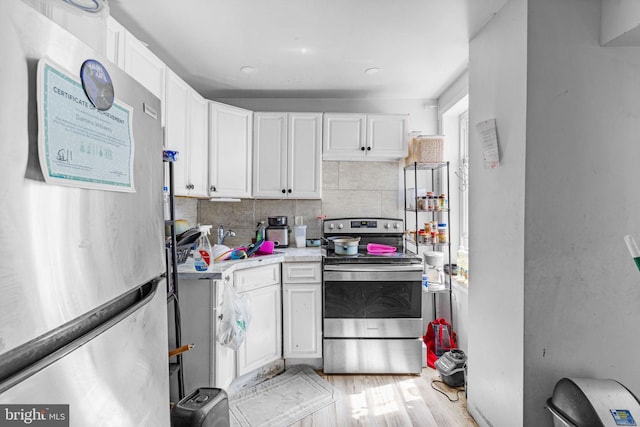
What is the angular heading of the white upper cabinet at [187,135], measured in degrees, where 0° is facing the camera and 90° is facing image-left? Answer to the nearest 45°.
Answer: approximately 315°

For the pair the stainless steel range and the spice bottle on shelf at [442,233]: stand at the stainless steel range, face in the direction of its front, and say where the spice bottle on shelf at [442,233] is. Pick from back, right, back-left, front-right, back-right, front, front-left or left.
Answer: back-left

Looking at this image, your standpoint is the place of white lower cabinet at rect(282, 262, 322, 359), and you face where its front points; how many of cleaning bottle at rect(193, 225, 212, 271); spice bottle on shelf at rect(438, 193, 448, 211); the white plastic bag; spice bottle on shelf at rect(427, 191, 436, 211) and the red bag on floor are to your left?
3

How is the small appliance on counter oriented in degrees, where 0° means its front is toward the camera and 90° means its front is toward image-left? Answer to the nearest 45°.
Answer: approximately 0°

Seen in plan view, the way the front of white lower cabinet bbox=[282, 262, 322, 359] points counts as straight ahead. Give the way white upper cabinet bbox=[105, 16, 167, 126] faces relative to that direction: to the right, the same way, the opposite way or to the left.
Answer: to the left

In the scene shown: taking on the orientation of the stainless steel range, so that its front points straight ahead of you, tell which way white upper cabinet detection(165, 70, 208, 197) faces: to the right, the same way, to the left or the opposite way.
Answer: to the left
